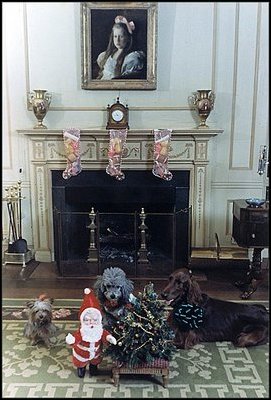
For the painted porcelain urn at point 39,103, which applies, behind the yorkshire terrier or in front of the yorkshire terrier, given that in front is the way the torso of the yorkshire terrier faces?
behind

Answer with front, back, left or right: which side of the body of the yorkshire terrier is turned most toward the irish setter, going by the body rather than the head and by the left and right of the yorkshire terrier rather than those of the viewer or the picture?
left

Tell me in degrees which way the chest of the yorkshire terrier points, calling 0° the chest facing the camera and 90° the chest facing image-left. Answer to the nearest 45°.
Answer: approximately 0°

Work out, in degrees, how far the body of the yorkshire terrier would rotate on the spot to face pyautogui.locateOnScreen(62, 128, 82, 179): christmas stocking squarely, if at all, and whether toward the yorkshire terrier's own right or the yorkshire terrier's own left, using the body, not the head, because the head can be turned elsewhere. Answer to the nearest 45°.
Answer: approximately 180°

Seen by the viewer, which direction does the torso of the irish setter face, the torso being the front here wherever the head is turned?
to the viewer's left
